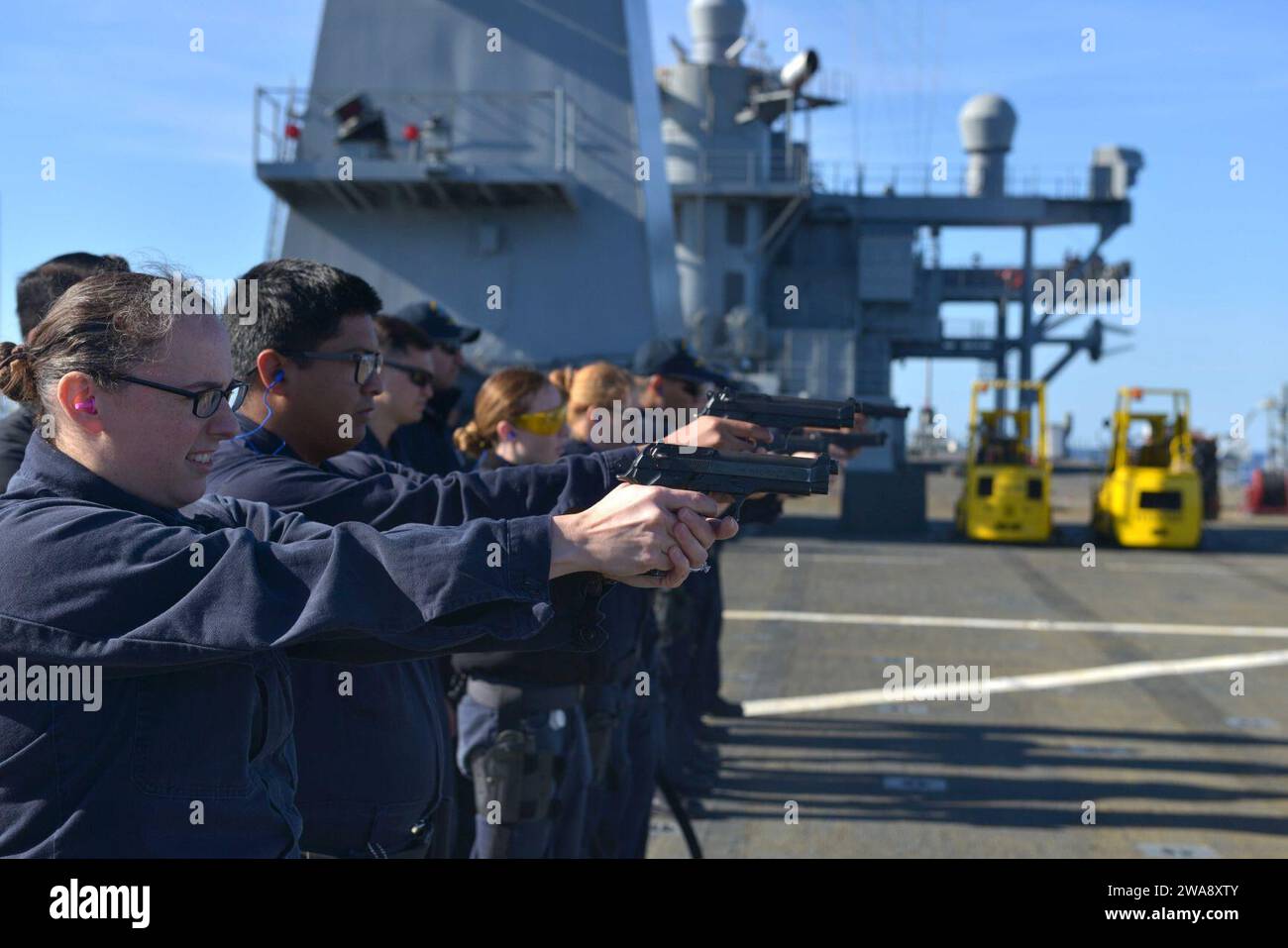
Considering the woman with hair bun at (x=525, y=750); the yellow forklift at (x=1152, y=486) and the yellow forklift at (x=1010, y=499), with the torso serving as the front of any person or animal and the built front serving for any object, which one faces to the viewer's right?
the woman with hair bun

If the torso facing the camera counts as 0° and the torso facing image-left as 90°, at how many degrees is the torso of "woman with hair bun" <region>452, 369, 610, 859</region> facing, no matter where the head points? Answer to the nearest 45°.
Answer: approximately 270°

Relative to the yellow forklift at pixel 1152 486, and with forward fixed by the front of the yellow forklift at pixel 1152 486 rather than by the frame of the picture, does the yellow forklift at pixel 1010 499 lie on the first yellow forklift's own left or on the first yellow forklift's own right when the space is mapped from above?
on the first yellow forklift's own left

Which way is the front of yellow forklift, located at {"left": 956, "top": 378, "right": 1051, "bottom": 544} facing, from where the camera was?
facing away from the viewer

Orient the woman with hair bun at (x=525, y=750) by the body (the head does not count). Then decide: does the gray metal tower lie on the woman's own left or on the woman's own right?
on the woman's own left

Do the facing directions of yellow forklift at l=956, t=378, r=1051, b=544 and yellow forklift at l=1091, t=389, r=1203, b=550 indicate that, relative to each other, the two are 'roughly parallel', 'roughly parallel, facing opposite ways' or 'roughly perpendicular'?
roughly parallel

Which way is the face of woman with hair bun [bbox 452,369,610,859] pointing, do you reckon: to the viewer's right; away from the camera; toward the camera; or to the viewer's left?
to the viewer's right

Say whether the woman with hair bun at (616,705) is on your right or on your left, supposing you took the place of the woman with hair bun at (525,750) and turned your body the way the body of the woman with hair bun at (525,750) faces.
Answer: on your left

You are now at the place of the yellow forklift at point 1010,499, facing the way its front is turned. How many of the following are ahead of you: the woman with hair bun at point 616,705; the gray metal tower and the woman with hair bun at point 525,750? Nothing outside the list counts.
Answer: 0

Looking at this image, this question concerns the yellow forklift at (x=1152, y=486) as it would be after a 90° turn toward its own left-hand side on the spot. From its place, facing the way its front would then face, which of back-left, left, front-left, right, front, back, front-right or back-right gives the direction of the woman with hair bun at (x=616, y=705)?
left

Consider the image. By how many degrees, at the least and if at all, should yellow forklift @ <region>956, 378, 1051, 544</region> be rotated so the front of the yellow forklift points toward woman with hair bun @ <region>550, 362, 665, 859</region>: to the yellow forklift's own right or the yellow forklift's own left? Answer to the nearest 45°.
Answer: approximately 180°

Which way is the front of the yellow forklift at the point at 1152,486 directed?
away from the camera

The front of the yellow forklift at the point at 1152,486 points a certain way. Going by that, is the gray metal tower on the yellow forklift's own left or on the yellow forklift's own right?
on the yellow forklift's own left

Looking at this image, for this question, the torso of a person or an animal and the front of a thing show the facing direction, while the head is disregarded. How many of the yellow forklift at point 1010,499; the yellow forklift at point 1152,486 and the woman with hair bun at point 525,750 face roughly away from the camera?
2
